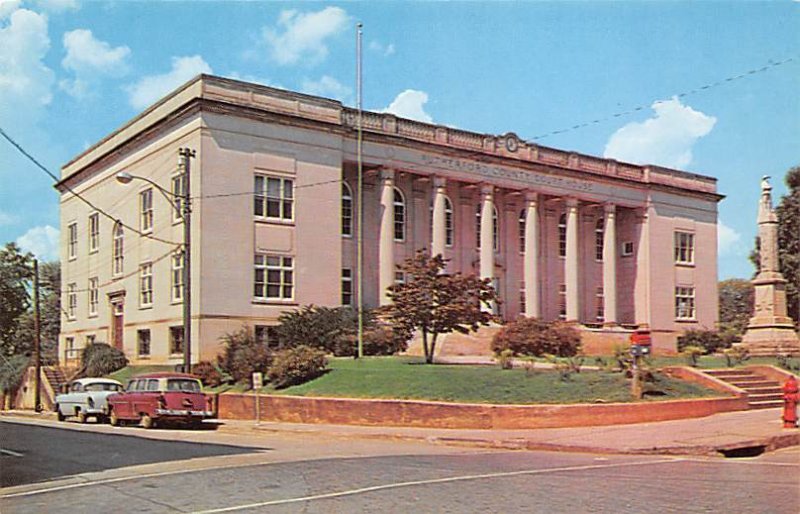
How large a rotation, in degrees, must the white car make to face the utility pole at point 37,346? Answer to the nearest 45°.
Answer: approximately 45° to its right

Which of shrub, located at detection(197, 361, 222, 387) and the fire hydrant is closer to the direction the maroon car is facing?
the shrub

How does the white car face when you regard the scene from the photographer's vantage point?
facing away from the viewer and to the left of the viewer

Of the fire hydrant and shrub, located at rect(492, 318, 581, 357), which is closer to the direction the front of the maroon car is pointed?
the shrub

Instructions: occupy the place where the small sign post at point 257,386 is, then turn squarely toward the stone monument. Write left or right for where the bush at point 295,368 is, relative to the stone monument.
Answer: left

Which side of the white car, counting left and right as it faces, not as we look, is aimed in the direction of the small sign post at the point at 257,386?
back

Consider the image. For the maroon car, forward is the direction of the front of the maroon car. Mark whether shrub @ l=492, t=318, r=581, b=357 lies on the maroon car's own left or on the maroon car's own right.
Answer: on the maroon car's own right

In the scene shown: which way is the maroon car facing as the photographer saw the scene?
facing away from the viewer and to the left of the viewer
